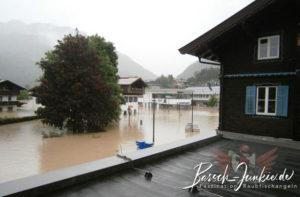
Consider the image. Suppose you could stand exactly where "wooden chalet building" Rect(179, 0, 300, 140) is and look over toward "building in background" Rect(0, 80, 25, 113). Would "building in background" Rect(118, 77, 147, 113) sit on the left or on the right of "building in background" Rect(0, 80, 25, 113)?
right

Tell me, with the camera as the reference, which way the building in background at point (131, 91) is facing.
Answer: facing the viewer and to the right of the viewer

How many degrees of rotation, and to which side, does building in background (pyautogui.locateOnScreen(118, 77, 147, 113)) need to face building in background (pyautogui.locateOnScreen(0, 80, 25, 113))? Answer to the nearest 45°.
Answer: approximately 135° to its right

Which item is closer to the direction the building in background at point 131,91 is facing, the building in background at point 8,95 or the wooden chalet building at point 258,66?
the wooden chalet building

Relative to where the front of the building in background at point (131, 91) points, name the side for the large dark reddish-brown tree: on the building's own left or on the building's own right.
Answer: on the building's own right
